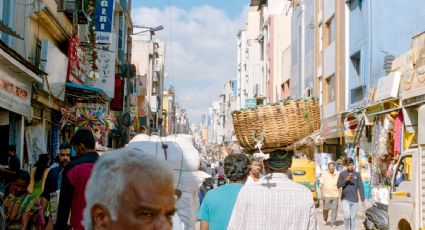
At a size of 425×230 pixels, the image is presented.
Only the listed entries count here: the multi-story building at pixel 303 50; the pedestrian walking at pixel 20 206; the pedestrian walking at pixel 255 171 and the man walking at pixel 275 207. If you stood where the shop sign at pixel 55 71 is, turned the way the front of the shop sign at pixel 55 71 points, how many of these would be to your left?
1

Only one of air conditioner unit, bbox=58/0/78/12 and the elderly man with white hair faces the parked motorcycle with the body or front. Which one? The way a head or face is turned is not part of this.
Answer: the air conditioner unit

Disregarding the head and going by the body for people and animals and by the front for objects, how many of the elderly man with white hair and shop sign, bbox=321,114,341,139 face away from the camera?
0

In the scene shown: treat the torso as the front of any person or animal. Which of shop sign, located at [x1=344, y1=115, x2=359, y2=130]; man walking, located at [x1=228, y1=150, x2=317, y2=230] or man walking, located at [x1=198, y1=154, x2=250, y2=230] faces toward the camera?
the shop sign

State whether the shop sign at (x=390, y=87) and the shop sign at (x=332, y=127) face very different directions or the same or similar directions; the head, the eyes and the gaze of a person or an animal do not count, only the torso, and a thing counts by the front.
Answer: same or similar directions

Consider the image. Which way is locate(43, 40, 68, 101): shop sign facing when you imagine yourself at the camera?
facing the viewer and to the right of the viewer

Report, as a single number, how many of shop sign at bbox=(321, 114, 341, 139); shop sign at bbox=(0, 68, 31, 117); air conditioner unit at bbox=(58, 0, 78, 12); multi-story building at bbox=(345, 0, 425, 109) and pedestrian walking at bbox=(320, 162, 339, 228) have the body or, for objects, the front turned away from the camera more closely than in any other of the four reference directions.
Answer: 0

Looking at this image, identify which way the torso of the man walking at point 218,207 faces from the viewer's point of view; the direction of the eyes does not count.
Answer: away from the camera

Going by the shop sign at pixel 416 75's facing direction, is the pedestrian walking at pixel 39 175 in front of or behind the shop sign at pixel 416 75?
in front

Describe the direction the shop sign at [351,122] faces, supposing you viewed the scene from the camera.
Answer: facing the viewer

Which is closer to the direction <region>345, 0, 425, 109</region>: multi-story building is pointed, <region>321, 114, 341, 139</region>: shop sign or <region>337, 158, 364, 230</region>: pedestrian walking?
the pedestrian walking

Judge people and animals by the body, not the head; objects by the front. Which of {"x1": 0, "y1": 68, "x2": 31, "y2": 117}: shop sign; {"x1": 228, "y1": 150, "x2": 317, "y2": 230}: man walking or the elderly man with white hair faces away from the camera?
the man walking

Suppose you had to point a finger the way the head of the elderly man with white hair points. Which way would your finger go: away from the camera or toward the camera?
toward the camera

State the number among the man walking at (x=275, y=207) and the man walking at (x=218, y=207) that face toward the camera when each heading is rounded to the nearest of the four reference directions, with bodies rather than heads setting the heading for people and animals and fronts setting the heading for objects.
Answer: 0

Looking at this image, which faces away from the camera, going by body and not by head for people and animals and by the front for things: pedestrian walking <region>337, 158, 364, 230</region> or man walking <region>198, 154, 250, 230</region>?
the man walking

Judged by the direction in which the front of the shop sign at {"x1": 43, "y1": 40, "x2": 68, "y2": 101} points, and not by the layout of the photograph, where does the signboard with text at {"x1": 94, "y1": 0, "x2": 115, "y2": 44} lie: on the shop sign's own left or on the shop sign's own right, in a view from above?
on the shop sign's own left

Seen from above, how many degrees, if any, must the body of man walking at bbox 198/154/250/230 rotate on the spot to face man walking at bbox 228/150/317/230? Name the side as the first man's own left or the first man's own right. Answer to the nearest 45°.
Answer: approximately 135° to the first man's own right

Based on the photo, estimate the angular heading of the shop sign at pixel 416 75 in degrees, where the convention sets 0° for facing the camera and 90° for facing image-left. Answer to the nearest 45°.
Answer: approximately 45°

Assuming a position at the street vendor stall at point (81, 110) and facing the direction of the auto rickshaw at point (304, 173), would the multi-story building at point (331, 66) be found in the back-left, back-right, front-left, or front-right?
front-left

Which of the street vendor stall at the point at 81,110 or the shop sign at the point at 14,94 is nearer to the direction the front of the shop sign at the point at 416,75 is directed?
the shop sign
